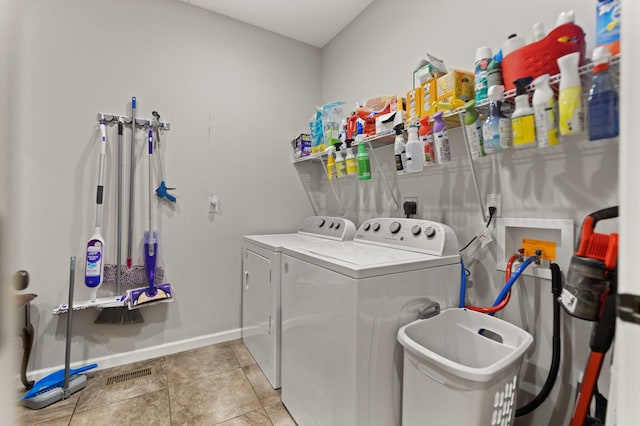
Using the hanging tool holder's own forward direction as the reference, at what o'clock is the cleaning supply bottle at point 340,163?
The cleaning supply bottle is roughly at 10 o'clock from the hanging tool holder.

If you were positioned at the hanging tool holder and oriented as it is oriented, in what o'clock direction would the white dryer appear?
The white dryer is roughly at 10 o'clock from the hanging tool holder.

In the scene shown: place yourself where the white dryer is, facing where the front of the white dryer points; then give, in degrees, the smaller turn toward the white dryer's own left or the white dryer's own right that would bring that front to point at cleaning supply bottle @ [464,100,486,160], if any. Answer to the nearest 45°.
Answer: approximately 90° to the white dryer's own left

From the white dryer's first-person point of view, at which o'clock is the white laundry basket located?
The white laundry basket is roughly at 9 o'clock from the white dryer.

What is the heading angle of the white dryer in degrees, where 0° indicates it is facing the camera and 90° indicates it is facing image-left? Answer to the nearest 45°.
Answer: approximately 45°

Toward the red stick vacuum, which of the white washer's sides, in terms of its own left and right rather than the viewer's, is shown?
left

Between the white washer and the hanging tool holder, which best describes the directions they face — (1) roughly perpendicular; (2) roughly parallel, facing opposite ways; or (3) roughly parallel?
roughly perpendicular

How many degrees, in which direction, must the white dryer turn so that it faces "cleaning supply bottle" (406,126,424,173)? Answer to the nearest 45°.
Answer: approximately 90° to its left

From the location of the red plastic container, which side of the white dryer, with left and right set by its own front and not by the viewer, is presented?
left

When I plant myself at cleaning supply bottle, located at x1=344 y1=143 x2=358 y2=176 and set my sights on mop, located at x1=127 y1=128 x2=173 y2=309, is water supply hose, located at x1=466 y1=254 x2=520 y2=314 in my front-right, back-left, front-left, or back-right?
back-left
